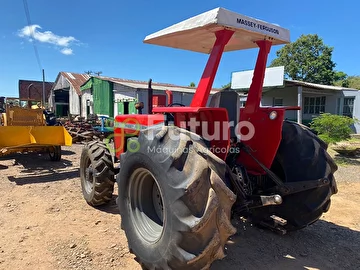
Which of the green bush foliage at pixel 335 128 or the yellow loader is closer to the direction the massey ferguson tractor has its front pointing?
the yellow loader

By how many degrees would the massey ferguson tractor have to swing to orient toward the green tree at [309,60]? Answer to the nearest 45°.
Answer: approximately 45° to its right

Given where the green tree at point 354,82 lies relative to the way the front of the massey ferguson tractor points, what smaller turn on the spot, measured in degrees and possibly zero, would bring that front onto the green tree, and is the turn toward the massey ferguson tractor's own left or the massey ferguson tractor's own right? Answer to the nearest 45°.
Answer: approximately 90° to the massey ferguson tractor's own right

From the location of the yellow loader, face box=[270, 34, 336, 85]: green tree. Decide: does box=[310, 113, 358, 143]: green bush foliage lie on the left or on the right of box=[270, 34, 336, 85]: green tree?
right

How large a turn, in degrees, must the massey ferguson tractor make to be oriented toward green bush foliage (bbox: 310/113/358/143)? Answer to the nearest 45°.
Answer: approximately 90° to its right

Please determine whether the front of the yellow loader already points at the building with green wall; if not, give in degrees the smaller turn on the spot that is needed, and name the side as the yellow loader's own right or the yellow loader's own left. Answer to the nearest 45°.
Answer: approximately 180°

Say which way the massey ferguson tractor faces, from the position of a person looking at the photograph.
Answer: facing away from the viewer and to the left of the viewer
